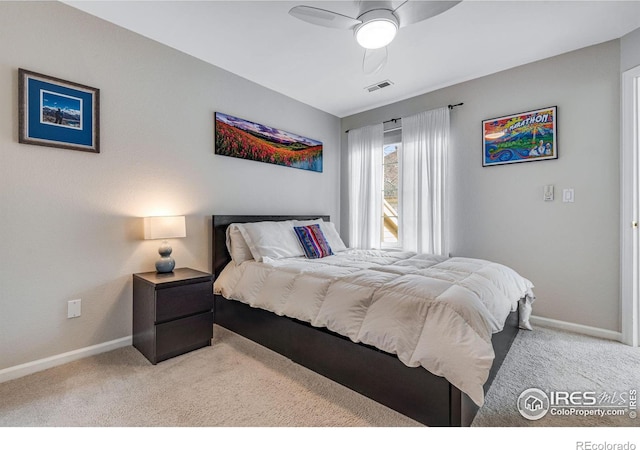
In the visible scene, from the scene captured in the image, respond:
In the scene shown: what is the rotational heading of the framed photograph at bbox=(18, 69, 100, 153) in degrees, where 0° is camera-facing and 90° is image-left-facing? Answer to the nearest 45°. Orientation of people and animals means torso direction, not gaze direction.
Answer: approximately 315°

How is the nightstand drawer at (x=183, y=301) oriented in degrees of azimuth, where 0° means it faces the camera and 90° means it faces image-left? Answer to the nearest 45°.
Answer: approximately 315°

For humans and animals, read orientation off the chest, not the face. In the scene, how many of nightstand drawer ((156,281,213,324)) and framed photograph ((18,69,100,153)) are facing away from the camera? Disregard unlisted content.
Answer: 0

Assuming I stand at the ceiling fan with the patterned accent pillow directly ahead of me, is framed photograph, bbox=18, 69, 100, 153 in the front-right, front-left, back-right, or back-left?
front-left

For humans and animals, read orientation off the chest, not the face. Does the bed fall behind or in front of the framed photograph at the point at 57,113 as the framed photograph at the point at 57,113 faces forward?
in front

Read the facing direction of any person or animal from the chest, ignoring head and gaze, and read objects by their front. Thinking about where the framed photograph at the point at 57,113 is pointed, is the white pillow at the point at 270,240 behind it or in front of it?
in front

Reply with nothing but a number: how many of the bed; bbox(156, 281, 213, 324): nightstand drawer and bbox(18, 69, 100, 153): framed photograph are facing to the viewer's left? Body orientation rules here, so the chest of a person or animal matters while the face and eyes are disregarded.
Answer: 0

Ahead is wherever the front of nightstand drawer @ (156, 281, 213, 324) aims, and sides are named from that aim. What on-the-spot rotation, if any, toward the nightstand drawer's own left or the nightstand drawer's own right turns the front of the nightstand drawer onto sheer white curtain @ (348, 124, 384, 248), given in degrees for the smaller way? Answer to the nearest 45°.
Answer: approximately 90° to the nightstand drawer's own left

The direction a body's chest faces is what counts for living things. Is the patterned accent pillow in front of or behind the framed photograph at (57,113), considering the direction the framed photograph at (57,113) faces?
in front

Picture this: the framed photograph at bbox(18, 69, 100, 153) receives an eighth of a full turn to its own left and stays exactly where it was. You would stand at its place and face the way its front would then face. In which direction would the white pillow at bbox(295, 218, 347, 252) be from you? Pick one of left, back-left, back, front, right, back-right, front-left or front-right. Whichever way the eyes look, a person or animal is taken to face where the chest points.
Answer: front

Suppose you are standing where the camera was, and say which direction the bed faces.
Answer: facing the viewer and to the right of the viewer

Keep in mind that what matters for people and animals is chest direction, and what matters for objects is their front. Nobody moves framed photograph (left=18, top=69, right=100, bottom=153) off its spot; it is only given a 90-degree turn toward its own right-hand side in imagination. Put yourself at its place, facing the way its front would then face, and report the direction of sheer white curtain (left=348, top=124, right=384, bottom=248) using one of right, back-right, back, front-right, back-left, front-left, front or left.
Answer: back-left

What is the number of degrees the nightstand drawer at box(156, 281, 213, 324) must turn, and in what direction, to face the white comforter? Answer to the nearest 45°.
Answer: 0° — it already faces it
